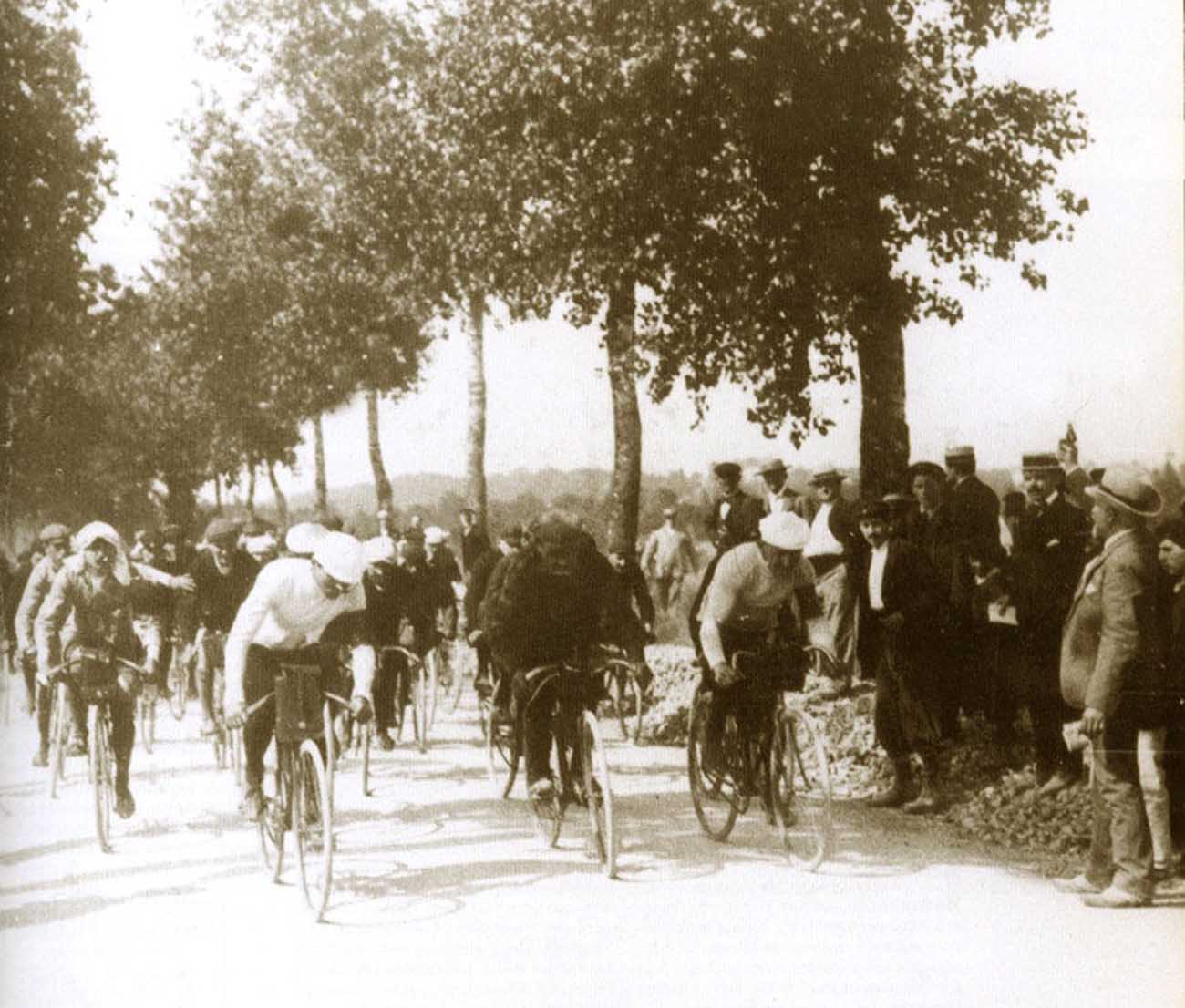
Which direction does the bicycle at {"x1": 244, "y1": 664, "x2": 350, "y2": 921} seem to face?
toward the camera

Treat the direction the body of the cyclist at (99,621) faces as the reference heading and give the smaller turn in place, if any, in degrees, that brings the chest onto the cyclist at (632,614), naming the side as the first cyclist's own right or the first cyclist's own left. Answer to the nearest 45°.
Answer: approximately 135° to the first cyclist's own left

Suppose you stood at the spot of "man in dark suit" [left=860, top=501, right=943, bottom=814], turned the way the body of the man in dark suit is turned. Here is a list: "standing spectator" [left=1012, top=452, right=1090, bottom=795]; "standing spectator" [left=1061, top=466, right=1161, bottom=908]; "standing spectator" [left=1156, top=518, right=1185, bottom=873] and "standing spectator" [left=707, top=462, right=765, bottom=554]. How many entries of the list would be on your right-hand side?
1

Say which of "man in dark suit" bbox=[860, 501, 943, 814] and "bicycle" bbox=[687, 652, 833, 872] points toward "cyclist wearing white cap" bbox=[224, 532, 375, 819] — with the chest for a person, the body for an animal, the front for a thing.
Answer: the man in dark suit

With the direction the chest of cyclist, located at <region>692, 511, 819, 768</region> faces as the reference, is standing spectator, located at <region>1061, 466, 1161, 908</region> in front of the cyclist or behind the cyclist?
in front

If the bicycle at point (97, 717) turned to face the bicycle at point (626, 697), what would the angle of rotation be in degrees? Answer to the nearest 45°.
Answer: approximately 135° to its left

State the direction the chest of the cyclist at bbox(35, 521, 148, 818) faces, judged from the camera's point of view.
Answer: toward the camera

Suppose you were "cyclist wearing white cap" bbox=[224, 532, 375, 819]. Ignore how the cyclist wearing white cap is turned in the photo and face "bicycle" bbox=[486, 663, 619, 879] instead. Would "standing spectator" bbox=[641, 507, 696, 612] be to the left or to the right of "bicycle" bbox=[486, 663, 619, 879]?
left

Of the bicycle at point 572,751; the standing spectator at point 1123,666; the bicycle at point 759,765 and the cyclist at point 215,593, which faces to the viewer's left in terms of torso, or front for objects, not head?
the standing spectator

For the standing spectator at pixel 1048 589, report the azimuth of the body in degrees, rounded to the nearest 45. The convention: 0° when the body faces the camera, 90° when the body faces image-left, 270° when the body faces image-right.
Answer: approximately 45°
